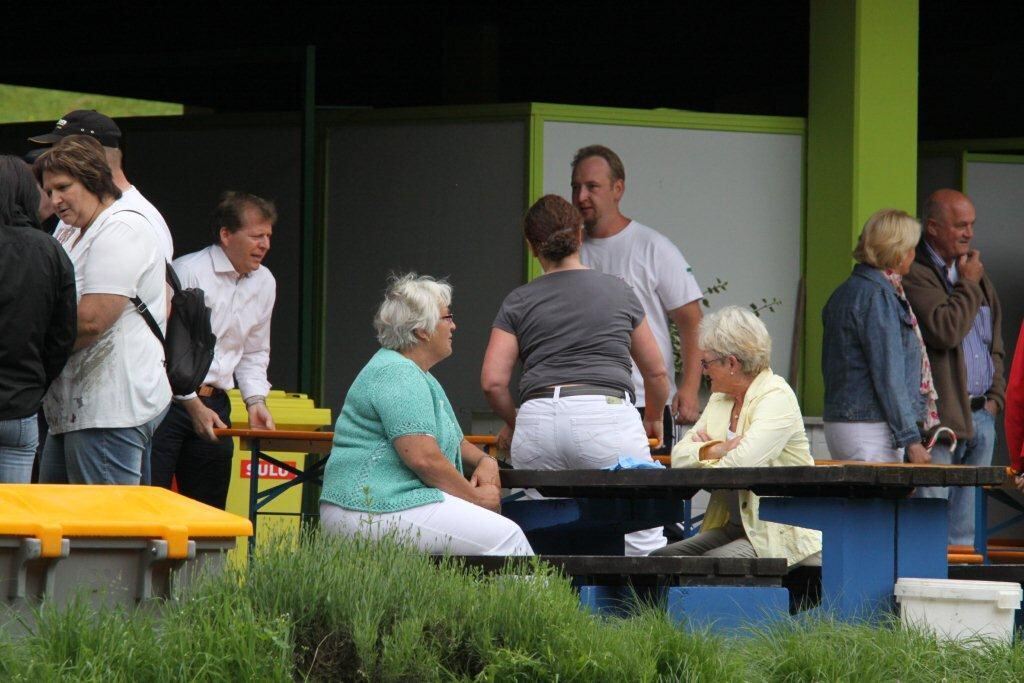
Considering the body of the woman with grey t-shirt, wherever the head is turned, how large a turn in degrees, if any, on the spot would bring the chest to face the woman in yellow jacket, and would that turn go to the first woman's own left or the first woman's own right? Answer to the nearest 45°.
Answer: approximately 90° to the first woman's own right

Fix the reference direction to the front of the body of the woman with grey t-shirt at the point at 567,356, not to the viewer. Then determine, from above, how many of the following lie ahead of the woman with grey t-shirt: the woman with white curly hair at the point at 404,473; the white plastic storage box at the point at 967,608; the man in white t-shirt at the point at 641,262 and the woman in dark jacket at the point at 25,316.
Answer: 1

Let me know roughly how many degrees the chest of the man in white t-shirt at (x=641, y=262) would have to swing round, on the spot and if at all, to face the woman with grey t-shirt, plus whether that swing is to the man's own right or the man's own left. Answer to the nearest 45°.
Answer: approximately 45° to the man's own left

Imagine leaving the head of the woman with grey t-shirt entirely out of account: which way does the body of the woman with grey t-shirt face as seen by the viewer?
away from the camera

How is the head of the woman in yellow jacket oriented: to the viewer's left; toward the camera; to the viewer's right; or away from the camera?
to the viewer's left

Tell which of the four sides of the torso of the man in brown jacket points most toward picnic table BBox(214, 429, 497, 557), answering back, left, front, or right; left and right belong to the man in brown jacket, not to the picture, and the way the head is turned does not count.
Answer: right

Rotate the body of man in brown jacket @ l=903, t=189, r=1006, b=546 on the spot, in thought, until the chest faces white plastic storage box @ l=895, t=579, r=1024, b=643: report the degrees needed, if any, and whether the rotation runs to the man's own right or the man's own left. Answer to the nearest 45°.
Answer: approximately 45° to the man's own right

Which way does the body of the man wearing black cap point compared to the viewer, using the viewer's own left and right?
facing to the left of the viewer

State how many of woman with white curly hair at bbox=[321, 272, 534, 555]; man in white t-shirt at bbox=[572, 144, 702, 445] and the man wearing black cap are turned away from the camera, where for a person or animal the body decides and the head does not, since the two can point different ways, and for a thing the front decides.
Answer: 0

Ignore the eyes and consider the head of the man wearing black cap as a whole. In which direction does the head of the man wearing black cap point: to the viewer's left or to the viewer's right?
to the viewer's left

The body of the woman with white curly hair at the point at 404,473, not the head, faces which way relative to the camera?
to the viewer's right

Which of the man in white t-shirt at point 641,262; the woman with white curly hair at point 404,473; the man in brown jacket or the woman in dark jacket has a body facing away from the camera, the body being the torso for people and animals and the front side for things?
the woman in dark jacket

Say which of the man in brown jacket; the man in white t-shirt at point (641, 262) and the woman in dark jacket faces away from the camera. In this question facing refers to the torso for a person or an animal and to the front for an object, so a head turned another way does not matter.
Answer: the woman in dark jacket

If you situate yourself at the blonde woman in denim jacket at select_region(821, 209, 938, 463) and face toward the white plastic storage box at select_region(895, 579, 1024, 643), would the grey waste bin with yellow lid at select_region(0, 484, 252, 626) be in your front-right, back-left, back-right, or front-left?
front-right
